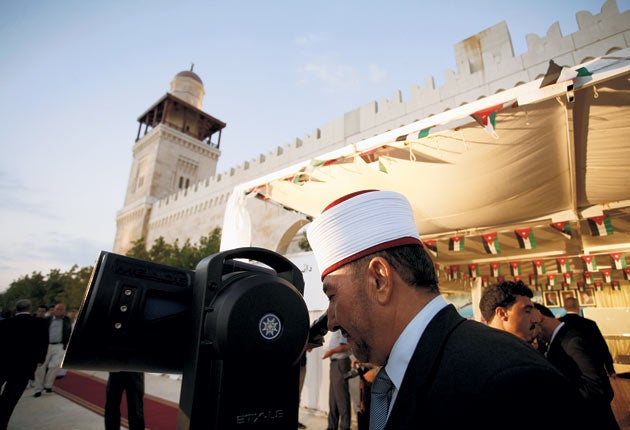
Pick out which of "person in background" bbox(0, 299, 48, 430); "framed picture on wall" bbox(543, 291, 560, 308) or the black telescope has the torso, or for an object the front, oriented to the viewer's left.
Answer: the black telescope

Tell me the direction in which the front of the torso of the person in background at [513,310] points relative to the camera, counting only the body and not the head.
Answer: to the viewer's right

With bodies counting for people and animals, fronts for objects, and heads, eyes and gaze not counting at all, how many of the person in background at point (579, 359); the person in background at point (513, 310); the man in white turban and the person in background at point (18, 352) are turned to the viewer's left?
2

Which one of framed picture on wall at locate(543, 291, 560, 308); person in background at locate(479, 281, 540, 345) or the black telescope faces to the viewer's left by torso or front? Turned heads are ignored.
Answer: the black telescope

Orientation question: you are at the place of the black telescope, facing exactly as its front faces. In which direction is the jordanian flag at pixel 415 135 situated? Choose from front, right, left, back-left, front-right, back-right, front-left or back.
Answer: back-right

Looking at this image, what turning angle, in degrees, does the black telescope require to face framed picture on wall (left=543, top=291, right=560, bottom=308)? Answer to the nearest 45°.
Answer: approximately 135° to its right

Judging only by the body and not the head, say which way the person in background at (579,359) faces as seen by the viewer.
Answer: to the viewer's left

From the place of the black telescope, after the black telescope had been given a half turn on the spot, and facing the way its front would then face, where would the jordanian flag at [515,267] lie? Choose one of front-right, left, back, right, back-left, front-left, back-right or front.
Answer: front-left

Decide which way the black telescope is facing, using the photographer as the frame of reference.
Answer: facing to the left of the viewer

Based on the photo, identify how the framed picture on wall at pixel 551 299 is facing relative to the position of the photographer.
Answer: facing the viewer

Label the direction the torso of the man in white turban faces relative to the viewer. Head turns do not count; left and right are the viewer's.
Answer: facing to the left of the viewer
